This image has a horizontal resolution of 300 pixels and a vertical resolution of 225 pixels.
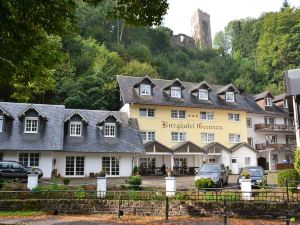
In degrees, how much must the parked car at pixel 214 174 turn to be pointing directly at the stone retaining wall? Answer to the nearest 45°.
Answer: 0° — it already faces it

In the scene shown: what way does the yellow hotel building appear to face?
toward the camera

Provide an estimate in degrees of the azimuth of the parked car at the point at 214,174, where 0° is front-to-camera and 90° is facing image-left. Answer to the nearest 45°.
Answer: approximately 45°

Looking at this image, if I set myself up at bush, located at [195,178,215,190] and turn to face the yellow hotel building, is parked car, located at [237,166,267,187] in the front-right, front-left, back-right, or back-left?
front-right

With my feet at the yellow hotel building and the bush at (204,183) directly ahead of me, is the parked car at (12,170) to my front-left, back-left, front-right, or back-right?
front-right

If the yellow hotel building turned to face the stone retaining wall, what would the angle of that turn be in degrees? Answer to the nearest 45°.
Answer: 0° — it already faces it

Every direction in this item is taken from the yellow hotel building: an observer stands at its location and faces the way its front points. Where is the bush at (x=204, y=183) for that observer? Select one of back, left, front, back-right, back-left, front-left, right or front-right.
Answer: front

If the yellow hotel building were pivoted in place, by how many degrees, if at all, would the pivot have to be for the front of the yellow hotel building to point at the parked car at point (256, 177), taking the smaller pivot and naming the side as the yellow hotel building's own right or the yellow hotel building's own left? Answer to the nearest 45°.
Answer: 0° — it already faces it

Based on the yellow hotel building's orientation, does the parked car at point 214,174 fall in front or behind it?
in front

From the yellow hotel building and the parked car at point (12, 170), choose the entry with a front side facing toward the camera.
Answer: the yellow hotel building

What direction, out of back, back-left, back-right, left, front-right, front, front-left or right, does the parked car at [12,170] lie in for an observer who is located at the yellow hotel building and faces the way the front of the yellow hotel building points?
front-right
